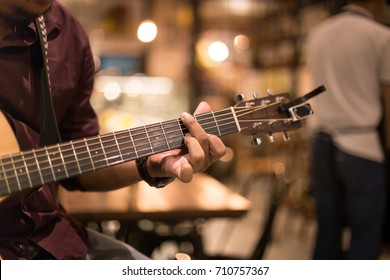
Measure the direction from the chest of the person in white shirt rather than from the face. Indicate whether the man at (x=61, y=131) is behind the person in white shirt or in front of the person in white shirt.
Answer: behind

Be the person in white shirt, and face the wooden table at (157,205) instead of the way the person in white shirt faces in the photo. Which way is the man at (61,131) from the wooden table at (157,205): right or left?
left
